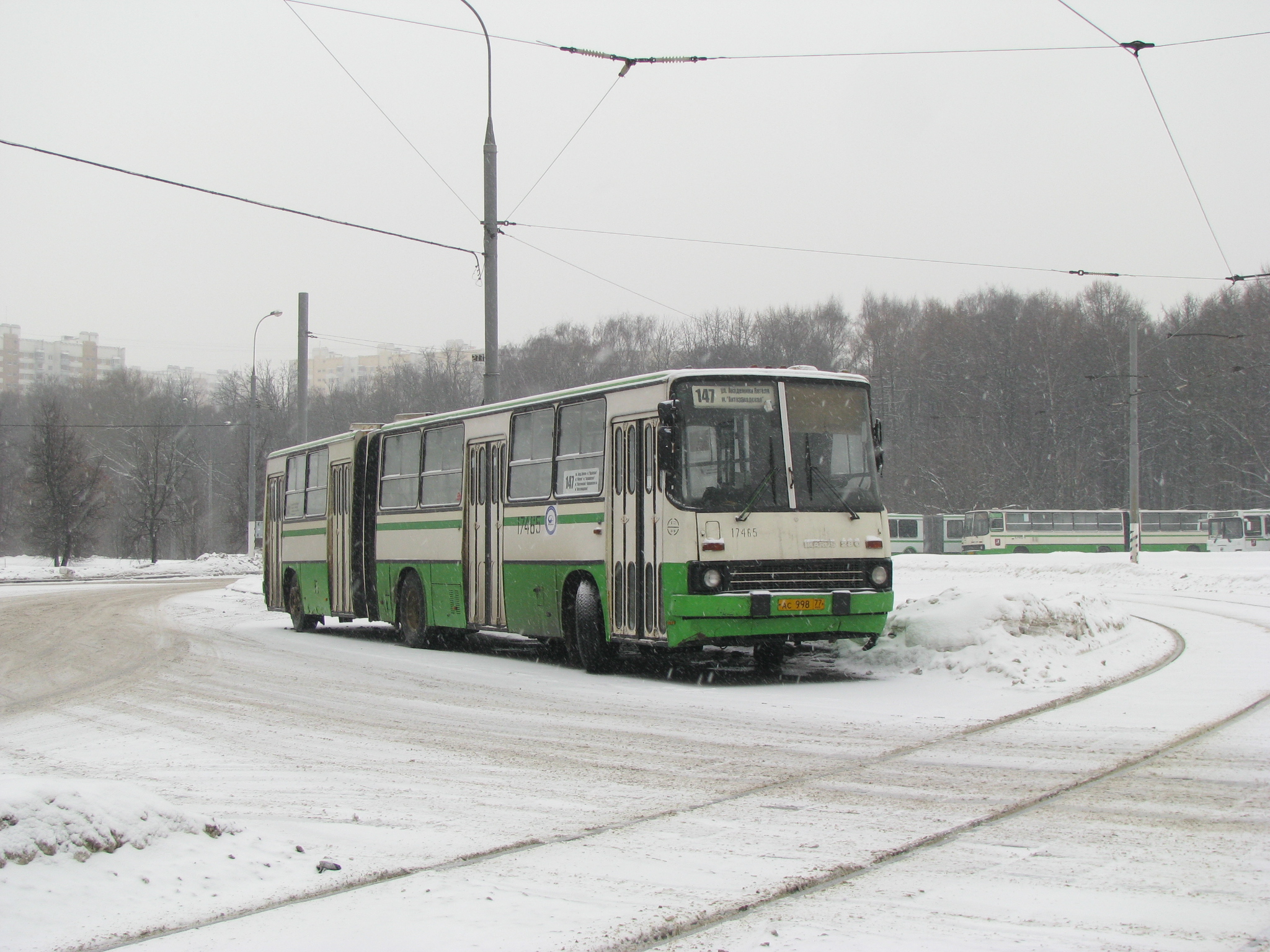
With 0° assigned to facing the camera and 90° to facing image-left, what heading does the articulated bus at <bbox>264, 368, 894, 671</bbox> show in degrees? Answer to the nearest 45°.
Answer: approximately 315°

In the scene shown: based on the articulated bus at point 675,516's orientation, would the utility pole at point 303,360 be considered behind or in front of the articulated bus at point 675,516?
behind

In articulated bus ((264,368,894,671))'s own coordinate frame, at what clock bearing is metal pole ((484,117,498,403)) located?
The metal pole is roughly at 7 o'clock from the articulated bus.

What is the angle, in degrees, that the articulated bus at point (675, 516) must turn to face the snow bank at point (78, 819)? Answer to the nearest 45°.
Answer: approximately 45° to its right

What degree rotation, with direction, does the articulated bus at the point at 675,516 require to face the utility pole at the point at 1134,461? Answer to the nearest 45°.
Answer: approximately 90° to its left
